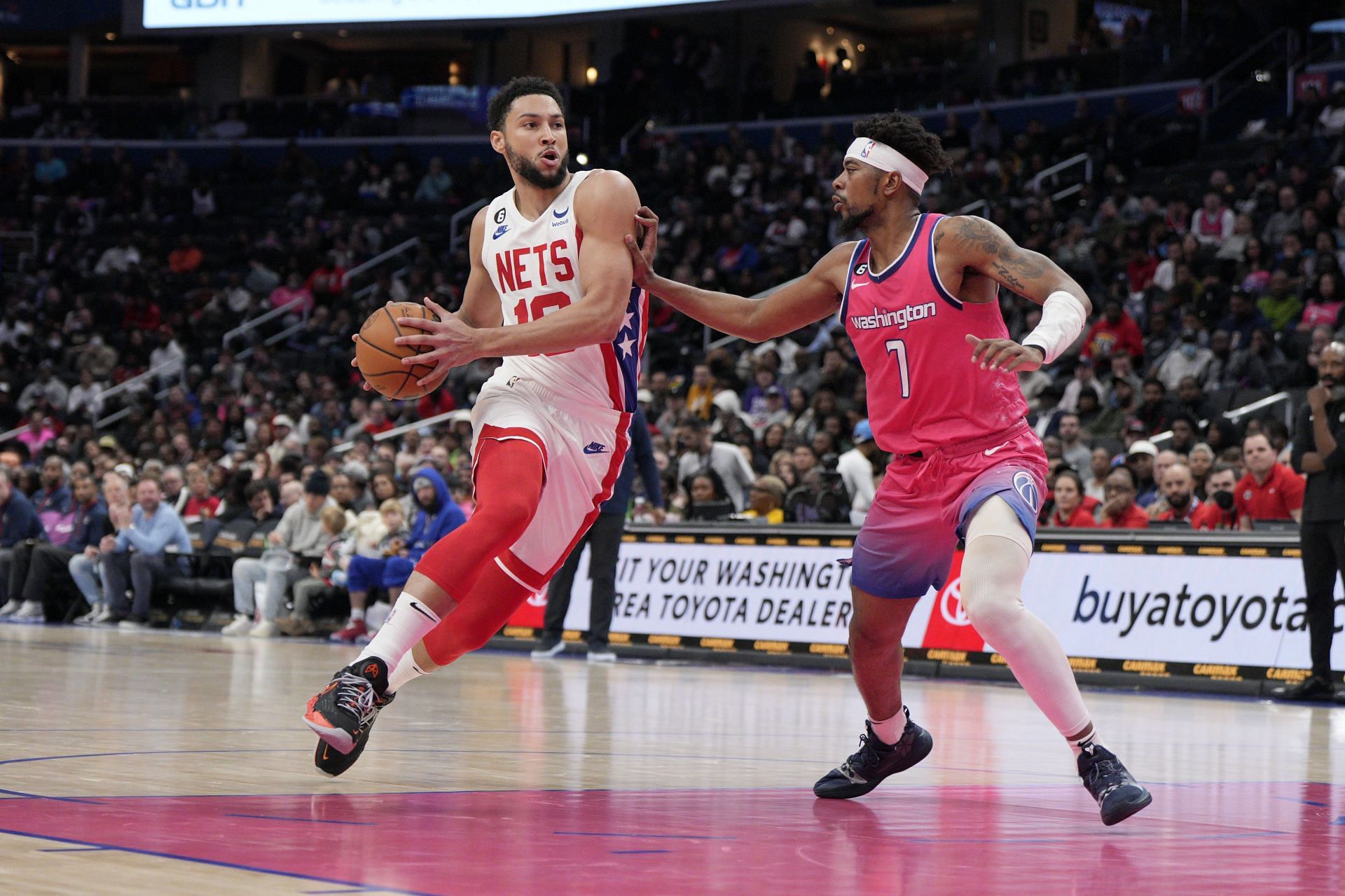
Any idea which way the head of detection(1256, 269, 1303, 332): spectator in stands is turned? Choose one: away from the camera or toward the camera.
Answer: toward the camera

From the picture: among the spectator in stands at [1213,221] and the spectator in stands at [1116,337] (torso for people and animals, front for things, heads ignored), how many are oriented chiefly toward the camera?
2

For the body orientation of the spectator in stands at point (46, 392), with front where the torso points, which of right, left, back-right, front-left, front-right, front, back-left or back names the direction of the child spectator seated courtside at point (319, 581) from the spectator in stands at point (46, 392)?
front

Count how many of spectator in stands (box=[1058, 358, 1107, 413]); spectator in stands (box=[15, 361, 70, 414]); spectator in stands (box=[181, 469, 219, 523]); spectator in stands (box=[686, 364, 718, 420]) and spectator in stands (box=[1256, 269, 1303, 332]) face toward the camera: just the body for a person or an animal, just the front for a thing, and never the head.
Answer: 5

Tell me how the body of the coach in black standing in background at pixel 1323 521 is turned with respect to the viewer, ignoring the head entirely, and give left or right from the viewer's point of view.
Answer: facing the viewer and to the left of the viewer

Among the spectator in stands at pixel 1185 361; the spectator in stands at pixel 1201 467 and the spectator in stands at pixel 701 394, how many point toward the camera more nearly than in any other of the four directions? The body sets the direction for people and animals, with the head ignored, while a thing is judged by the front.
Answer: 3

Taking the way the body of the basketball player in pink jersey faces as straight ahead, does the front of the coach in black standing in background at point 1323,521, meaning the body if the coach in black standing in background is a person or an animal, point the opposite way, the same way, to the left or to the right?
the same way

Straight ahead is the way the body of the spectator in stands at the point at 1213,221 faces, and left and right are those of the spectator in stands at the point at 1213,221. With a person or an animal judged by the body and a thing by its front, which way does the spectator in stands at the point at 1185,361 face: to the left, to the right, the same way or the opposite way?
the same way

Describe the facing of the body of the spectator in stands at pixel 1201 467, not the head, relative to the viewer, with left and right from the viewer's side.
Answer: facing the viewer

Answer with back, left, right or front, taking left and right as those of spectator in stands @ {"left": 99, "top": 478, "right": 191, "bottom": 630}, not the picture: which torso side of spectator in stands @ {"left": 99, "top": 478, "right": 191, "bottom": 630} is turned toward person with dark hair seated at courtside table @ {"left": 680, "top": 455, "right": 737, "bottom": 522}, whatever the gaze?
left

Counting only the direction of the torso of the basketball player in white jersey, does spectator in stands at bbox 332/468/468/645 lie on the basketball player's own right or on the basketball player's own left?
on the basketball player's own right

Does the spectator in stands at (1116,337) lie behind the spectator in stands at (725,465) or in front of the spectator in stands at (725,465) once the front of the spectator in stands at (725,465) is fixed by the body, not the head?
behind

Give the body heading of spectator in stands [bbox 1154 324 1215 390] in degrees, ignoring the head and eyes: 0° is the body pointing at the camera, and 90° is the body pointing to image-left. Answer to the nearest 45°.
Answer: approximately 0°

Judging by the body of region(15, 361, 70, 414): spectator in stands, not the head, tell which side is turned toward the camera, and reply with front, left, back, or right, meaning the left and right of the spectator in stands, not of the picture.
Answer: front

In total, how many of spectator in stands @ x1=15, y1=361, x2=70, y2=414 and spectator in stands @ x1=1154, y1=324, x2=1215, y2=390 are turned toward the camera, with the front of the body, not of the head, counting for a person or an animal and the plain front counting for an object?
2
